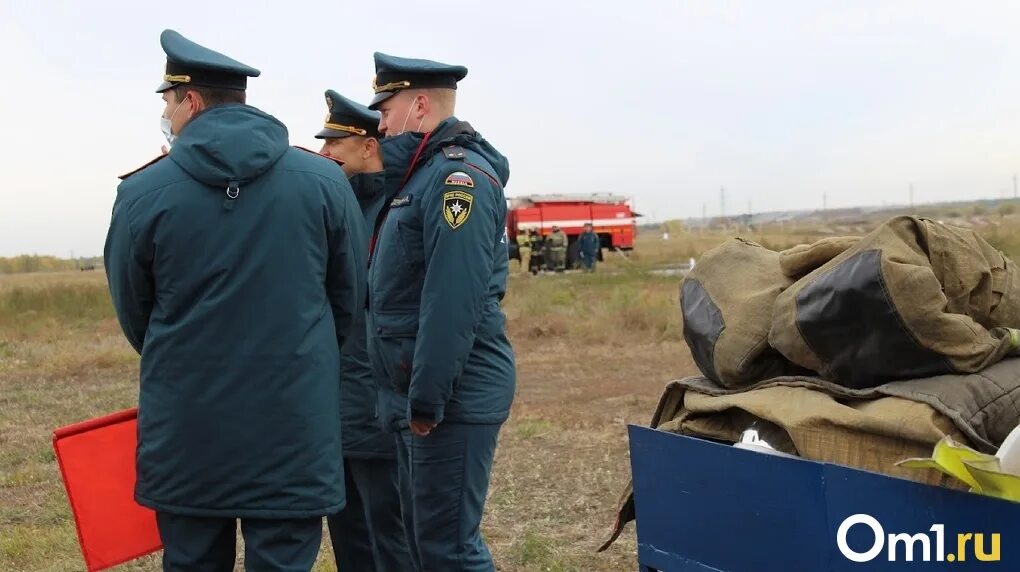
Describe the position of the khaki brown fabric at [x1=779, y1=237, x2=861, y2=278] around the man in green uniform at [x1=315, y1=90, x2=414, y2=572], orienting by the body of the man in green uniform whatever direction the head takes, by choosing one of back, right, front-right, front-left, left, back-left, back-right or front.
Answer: back-left

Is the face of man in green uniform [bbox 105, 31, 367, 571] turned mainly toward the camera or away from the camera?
away from the camera

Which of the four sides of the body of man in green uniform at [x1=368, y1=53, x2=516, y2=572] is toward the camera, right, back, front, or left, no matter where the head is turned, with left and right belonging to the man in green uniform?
left

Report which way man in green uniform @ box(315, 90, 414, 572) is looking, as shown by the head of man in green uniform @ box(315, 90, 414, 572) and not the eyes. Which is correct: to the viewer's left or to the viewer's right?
to the viewer's left

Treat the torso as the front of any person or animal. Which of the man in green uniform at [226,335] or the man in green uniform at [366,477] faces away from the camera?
the man in green uniform at [226,335]

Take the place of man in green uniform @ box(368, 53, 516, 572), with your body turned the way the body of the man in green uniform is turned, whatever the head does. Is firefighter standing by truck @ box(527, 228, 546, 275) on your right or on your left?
on your right

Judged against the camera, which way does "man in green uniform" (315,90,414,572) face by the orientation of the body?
to the viewer's left

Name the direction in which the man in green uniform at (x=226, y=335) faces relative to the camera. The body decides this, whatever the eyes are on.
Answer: away from the camera

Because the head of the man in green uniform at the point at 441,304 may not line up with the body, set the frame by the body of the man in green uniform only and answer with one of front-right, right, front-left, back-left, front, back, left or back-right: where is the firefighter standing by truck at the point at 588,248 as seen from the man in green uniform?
right

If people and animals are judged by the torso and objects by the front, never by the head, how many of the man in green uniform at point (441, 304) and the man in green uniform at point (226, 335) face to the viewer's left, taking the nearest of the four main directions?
1

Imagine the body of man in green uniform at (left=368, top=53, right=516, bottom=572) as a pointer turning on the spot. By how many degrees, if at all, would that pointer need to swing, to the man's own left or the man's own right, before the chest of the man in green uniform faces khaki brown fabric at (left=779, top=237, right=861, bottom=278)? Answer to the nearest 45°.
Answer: approximately 135° to the man's own left

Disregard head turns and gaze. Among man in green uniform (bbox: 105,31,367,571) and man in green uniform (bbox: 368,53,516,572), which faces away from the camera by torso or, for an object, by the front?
man in green uniform (bbox: 105,31,367,571)
